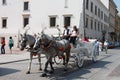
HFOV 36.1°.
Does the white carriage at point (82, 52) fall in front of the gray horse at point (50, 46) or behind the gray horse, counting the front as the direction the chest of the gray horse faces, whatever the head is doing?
behind

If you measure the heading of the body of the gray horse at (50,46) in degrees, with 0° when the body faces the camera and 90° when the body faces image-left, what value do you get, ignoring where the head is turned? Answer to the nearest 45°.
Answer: approximately 45°

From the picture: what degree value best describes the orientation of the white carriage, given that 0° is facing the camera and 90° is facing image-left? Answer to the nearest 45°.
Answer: approximately 45°
